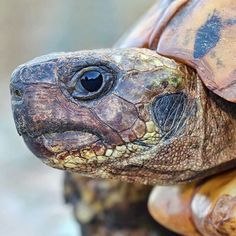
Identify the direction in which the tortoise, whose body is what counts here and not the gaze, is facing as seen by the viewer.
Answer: to the viewer's left
